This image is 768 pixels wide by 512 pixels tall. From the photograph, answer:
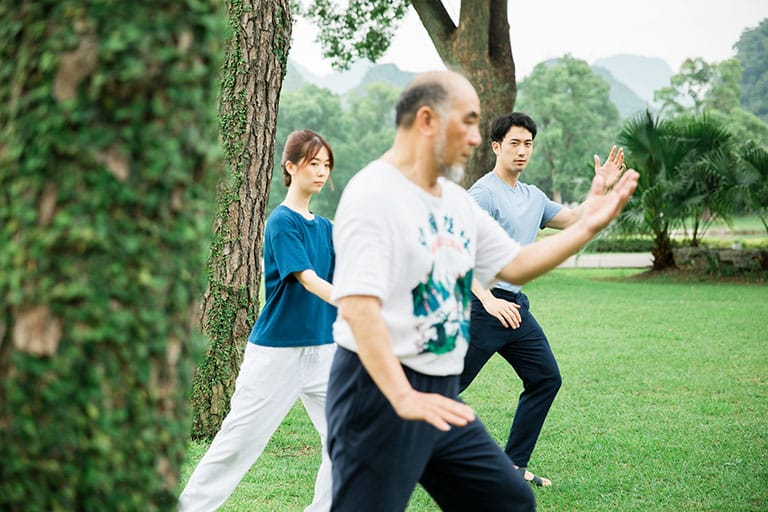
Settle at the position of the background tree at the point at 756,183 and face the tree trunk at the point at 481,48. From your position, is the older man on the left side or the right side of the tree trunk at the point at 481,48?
left

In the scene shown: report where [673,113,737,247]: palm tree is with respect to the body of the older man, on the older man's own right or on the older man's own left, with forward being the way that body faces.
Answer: on the older man's own left

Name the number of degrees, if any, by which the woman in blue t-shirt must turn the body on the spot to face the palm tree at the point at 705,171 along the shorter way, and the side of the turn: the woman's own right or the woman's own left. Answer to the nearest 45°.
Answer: approximately 90° to the woman's own left

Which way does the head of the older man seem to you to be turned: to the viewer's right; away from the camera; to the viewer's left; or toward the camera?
to the viewer's right

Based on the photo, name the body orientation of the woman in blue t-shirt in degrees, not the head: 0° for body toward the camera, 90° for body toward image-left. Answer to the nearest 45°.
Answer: approximately 315°

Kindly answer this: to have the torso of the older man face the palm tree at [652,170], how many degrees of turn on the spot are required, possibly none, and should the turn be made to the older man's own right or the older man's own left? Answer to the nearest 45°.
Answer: approximately 135° to the older man's own left

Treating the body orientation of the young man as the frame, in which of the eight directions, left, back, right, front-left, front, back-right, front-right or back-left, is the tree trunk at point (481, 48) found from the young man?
back-left

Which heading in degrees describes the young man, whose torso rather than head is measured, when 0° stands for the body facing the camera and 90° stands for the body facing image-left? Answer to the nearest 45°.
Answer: approximately 315°

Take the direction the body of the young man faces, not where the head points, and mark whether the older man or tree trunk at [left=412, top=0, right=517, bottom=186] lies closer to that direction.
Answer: the older man

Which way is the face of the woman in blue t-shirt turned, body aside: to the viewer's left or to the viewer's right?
to the viewer's right

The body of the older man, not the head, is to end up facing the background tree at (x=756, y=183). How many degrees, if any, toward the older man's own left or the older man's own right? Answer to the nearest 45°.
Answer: approximately 135° to the older man's own left
